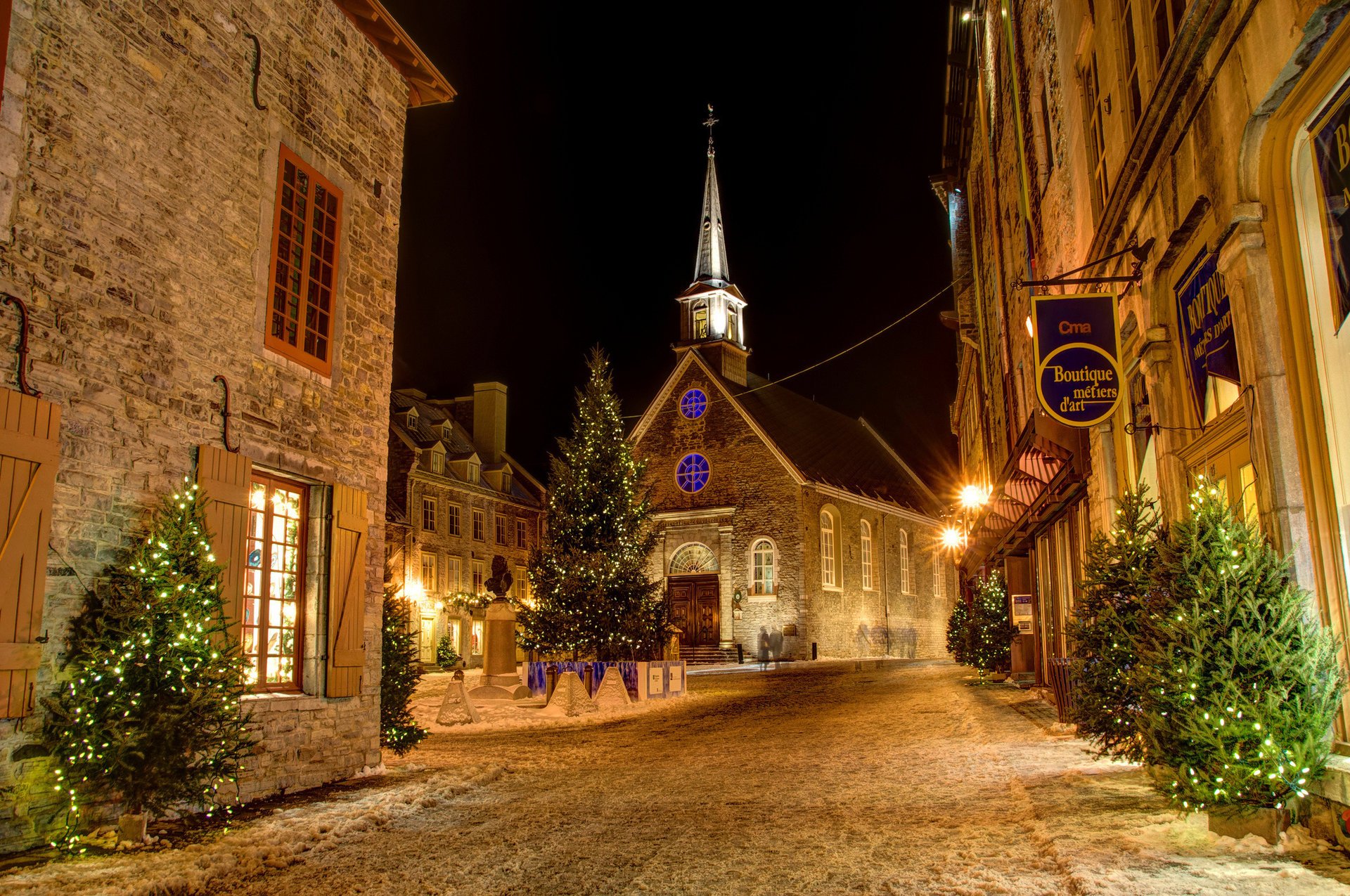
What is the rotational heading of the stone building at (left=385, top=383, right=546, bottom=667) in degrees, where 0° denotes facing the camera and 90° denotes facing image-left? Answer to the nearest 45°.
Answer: approximately 315°

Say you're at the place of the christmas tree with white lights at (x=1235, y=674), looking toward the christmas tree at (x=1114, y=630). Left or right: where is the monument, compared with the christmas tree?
left

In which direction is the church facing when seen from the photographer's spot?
facing the viewer and to the left of the viewer

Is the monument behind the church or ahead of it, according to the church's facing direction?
ahead

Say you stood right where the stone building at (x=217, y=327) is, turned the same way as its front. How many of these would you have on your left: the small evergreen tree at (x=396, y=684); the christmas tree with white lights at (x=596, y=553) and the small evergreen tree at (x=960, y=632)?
3

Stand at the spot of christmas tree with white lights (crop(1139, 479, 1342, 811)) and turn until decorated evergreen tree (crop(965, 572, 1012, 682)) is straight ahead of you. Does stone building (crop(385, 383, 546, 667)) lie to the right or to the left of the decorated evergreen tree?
left

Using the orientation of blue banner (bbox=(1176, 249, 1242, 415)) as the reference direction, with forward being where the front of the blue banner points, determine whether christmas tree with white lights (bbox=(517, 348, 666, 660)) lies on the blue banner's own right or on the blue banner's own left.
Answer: on the blue banner's own right

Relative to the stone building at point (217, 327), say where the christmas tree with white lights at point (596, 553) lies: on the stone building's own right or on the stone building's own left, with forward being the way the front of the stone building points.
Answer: on the stone building's own left

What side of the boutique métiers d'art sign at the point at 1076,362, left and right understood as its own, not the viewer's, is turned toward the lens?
front

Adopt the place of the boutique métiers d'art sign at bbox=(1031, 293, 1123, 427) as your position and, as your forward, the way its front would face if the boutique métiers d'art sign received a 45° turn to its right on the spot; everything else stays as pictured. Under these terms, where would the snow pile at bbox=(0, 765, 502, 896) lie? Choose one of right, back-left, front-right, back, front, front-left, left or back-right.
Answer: front

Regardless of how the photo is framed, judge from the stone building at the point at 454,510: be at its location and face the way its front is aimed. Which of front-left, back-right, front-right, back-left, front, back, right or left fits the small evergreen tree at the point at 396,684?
front-right

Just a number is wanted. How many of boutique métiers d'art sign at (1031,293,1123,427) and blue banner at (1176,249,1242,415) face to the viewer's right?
0

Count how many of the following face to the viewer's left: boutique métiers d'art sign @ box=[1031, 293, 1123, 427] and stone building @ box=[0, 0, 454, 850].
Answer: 0
